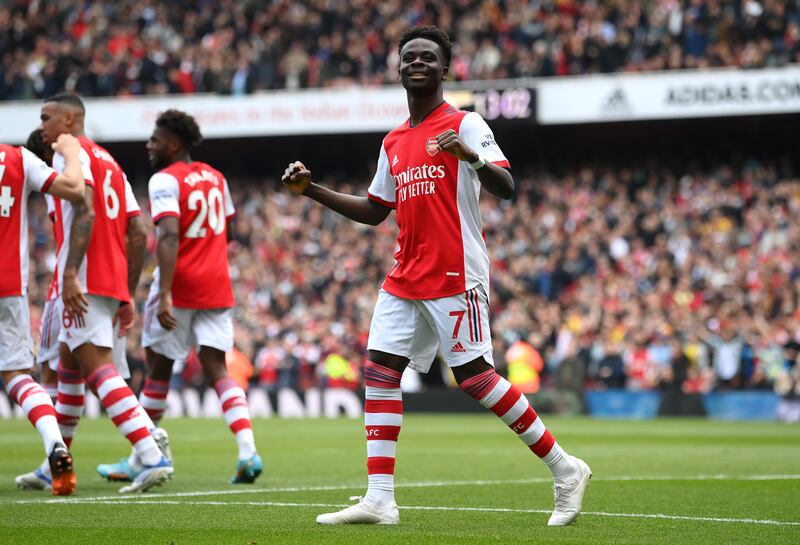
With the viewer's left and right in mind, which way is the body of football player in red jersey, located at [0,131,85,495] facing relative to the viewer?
facing away from the viewer

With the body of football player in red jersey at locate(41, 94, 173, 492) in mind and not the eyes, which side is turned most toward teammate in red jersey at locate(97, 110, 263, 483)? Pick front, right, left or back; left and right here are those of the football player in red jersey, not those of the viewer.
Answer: right

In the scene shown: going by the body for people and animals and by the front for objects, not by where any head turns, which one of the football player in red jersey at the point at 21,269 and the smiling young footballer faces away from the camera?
the football player in red jersey

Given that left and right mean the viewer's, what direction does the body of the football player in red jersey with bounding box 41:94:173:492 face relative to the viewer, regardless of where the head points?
facing away from the viewer and to the left of the viewer

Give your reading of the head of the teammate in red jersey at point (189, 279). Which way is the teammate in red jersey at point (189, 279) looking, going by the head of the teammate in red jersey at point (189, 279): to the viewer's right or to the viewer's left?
to the viewer's left

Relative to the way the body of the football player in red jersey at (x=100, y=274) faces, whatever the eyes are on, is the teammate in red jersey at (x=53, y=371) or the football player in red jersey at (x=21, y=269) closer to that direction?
the teammate in red jersey

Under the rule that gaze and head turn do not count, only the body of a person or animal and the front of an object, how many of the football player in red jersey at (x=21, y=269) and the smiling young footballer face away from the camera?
1

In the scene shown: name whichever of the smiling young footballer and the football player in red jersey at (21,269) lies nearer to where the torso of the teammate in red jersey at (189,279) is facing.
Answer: the football player in red jersey
